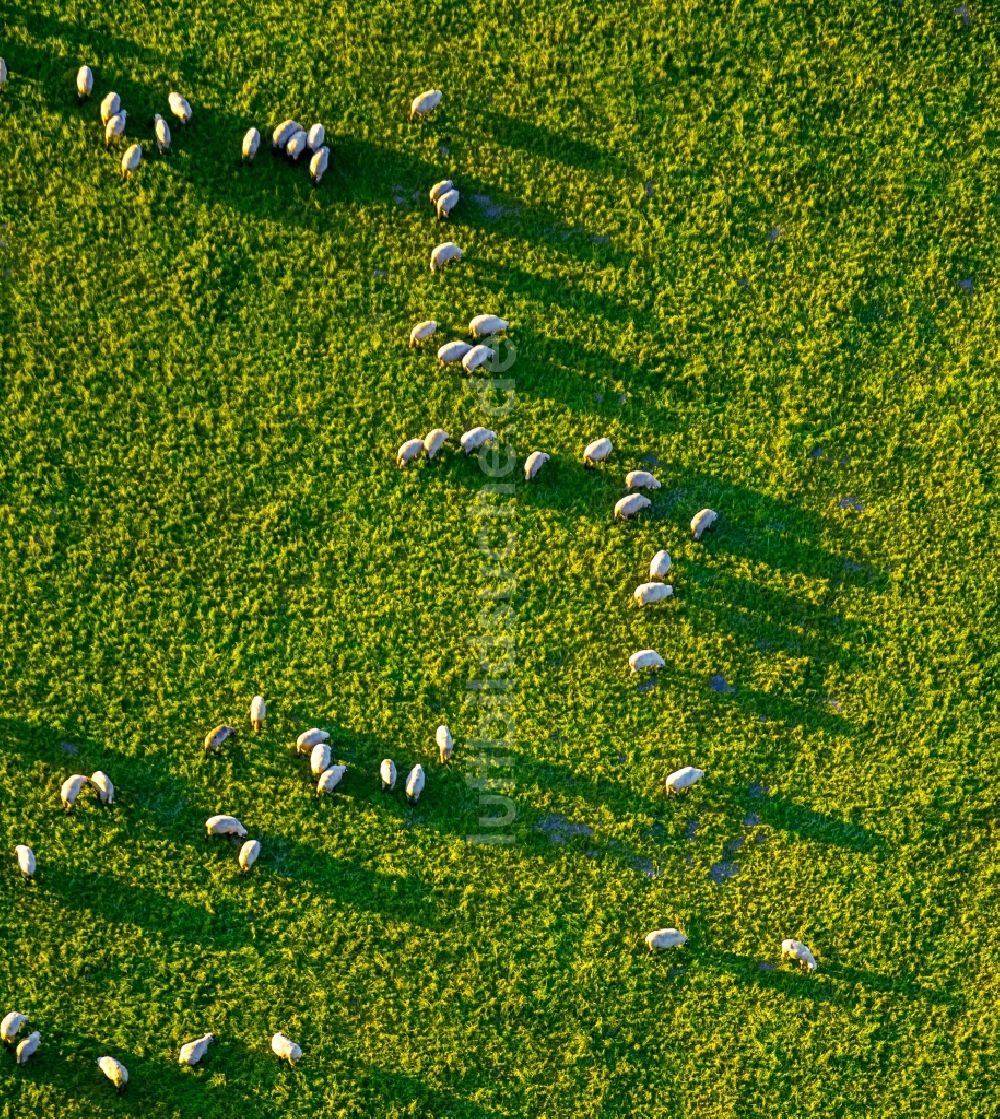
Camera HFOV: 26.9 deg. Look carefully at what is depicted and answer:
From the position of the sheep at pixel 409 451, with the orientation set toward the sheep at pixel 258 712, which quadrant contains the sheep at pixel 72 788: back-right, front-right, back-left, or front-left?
front-right

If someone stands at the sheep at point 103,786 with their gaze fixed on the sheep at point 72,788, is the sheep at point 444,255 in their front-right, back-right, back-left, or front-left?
back-right

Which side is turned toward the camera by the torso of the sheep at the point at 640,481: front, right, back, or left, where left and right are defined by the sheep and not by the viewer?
right

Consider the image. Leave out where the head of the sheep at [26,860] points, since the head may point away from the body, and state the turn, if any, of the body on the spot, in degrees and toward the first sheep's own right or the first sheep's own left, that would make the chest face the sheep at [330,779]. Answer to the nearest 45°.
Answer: approximately 90° to the first sheep's own left

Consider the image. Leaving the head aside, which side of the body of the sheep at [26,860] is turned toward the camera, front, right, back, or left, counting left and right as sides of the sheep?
front

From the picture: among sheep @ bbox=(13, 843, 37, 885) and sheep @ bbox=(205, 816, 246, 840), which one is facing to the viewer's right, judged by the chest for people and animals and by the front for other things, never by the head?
sheep @ bbox=(205, 816, 246, 840)

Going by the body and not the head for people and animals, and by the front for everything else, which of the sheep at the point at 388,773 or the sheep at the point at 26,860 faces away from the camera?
the sheep at the point at 388,773

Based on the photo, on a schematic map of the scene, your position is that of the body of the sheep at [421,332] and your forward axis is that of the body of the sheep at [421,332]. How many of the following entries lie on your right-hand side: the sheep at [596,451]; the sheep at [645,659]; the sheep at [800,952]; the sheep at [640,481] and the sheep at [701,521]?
0

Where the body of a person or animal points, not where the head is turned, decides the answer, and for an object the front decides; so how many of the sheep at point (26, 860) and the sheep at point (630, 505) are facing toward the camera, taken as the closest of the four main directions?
1

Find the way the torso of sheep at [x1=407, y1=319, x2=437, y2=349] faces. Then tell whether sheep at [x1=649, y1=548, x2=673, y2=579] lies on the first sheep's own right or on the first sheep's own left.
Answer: on the first sheep's own left
